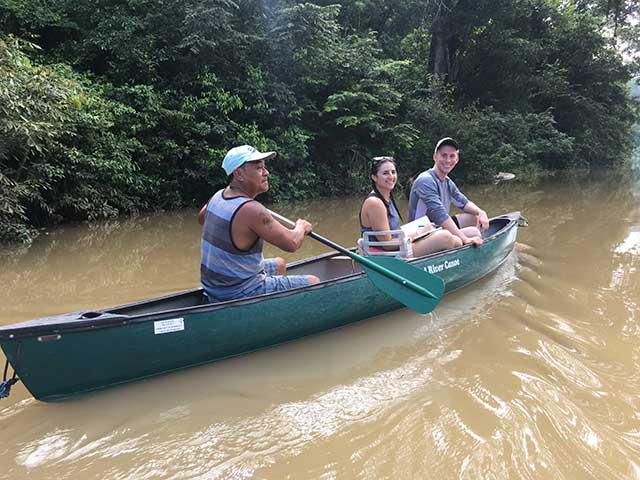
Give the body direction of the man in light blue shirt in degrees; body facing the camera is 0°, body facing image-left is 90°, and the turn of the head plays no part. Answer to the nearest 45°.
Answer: approximately 315°

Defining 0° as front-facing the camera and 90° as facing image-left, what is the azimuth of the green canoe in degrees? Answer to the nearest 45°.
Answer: approximately 225°

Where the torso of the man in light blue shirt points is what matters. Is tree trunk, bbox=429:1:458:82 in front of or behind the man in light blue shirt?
behind

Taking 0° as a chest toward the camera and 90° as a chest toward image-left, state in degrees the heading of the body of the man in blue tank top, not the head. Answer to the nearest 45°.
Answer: approximately 225°

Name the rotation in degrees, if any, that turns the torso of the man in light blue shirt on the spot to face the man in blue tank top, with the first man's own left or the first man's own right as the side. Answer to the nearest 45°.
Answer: approximately 90° to the first man's own right

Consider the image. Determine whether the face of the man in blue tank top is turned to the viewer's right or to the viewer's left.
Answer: to the viewer's right
